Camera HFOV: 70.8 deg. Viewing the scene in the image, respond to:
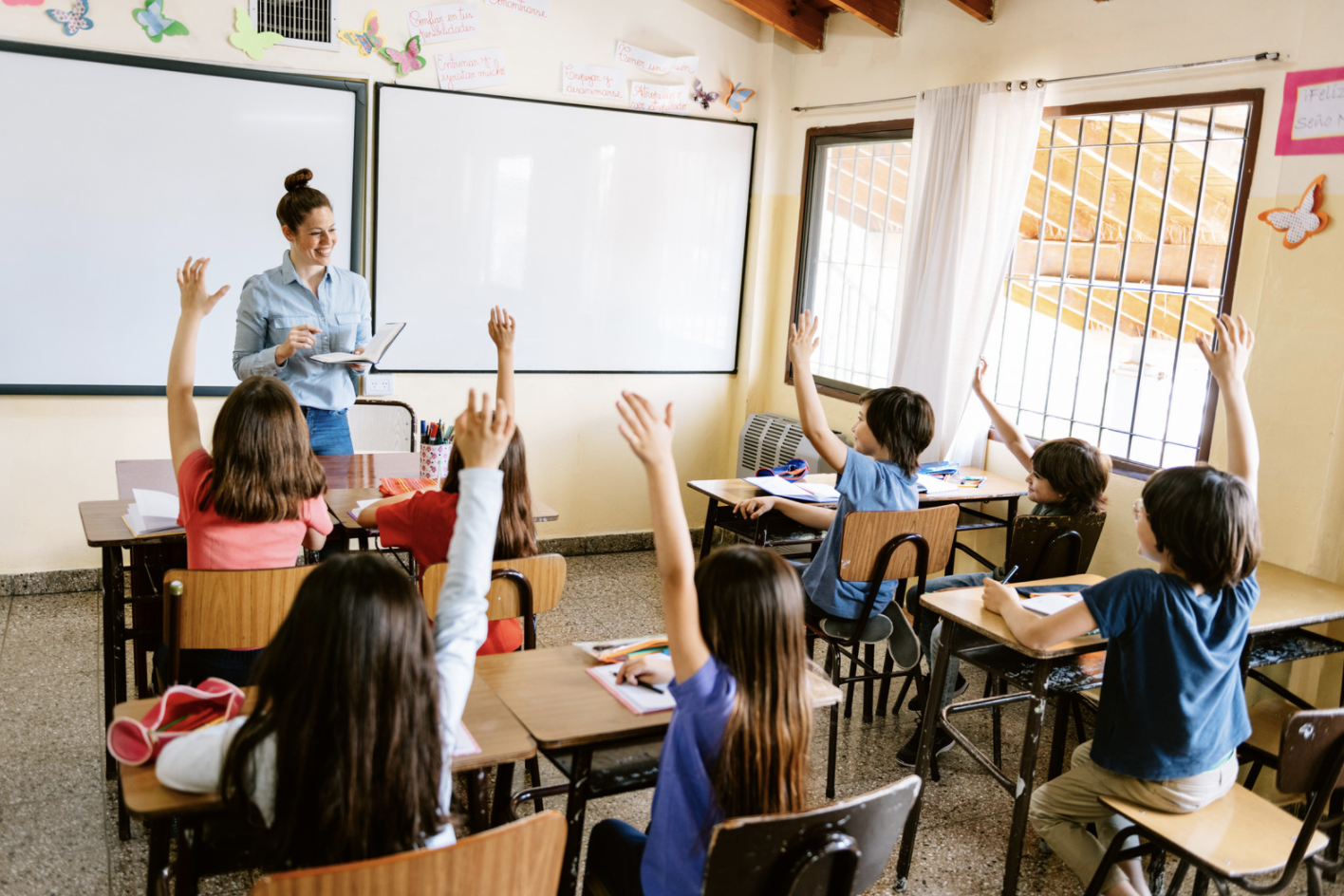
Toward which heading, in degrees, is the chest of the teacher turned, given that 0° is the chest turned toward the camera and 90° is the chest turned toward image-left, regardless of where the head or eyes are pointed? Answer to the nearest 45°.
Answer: approximately 315°

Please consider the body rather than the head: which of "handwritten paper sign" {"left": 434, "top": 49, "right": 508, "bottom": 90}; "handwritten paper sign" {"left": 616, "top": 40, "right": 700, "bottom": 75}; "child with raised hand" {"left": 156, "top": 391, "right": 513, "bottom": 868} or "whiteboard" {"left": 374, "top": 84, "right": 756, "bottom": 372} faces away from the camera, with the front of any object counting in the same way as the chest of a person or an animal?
the child with raised hand

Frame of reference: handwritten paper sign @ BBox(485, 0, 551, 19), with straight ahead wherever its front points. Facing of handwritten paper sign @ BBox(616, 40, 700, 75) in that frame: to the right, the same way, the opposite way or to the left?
the same way

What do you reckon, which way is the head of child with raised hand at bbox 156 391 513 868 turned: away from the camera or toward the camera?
away from the camera

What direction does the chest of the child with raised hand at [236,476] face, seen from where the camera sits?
away from the camera

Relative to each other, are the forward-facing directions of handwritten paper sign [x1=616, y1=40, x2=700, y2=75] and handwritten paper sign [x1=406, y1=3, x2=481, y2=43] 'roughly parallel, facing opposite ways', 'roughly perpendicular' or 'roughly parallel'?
roughly parallel

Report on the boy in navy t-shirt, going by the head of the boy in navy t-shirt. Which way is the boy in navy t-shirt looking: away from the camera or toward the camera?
away from the camera

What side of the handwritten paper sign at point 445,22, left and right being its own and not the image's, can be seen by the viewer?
front

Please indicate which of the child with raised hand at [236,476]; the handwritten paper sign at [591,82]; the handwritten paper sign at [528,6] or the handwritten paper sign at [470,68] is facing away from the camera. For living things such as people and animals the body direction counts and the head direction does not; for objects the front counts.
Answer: the child with raised hand

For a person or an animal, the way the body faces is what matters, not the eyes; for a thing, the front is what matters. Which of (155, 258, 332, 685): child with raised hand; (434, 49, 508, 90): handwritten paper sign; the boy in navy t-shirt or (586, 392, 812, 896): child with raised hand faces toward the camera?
the handwritten paper sign

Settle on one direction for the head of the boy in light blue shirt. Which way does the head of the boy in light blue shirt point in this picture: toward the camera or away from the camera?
away from the camera

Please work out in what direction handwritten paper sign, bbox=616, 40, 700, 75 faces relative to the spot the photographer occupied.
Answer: facing the viewer

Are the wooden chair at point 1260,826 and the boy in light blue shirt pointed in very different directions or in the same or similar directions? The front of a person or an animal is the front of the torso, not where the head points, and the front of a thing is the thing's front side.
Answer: same or similar directions

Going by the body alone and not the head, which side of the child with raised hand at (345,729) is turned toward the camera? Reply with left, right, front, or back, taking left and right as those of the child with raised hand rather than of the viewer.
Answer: back

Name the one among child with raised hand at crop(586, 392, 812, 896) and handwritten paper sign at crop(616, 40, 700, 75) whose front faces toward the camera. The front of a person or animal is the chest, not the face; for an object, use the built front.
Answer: the handwritten paper sign

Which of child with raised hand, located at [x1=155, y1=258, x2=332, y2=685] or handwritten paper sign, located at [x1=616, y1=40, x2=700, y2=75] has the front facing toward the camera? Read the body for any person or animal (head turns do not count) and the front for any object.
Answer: the handwritten paper sign

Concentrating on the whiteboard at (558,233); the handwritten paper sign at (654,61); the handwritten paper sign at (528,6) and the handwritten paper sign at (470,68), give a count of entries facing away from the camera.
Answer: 0

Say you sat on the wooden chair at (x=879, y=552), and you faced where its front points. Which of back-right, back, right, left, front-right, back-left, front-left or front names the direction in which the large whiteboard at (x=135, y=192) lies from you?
front-left

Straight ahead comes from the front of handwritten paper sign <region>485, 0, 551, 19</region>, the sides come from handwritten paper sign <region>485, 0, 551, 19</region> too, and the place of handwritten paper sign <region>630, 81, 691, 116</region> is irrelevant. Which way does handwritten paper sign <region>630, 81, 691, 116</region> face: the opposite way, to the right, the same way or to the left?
the same way

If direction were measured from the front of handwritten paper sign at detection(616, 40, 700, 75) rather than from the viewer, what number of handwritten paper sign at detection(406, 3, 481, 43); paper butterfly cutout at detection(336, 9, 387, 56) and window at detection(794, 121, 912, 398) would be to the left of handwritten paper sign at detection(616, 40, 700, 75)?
1

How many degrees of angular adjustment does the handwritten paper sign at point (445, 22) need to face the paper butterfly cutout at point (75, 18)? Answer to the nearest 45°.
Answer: approximately 90° to its right
